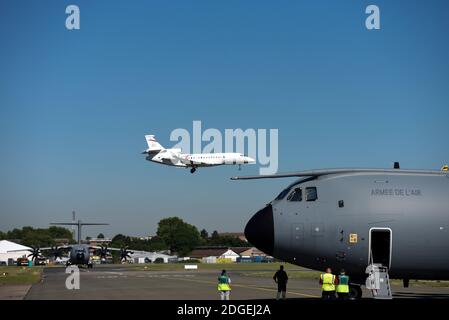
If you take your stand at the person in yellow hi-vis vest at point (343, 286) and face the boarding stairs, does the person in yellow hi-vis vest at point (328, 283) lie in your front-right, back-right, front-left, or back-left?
back-left

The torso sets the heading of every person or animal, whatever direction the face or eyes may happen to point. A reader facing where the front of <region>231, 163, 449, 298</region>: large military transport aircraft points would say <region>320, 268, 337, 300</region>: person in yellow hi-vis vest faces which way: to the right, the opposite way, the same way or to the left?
to the right

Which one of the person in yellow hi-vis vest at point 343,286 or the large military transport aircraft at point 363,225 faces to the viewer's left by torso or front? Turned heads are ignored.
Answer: the large military transport aircraft

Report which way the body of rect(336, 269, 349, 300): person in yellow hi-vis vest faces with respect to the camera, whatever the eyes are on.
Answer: away from the camera

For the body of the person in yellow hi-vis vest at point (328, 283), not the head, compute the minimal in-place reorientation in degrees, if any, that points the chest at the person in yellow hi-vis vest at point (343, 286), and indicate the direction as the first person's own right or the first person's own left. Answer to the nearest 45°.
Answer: approximately 135° to the first person's own right

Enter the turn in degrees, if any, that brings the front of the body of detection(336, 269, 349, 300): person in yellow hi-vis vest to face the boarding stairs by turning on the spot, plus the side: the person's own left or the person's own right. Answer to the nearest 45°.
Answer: approximately 135° to the person's own right

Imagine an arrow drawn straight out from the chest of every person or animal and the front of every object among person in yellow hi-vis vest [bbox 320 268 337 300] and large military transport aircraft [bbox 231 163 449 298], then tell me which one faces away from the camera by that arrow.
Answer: the person in yellow hi-vis vest

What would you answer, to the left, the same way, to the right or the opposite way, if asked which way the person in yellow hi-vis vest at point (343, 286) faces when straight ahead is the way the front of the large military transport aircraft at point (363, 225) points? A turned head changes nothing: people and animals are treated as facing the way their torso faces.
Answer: to the right

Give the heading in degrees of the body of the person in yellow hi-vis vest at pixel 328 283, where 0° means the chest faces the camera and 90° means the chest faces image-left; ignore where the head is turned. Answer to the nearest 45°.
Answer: approximately 180°

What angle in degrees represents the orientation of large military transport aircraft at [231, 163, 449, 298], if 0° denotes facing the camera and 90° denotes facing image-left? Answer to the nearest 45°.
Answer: approximately 90°
